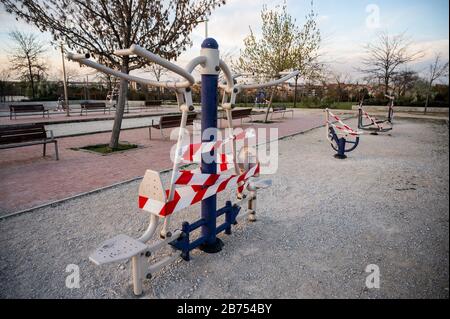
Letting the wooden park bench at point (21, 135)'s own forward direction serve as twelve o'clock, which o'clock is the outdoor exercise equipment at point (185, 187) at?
The outdoor exercise equipment is roughly at 1 o'clock from the wooden park bench.

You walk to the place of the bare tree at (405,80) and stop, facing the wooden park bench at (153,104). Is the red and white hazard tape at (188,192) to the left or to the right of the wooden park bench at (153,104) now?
left

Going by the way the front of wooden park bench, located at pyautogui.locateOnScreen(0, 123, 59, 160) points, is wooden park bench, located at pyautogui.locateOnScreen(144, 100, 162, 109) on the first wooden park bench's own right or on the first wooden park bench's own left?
on the first wooden park bench's own left

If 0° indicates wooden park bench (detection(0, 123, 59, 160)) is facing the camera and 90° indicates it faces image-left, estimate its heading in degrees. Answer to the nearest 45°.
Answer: approximately 315°
